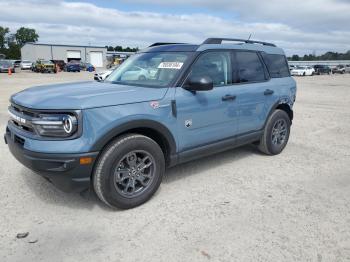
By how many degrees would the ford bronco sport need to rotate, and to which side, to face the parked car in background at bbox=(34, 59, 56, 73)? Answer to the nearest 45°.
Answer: approximately 135° to its right

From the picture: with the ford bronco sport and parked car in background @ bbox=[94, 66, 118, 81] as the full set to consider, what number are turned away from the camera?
0

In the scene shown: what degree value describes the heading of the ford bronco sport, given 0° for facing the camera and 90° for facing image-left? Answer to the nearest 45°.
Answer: approximately 45°

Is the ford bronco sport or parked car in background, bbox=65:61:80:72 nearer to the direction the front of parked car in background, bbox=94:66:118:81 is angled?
the ford bronco sport

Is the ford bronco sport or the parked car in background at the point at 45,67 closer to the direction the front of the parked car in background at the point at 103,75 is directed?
the ford bronco sport

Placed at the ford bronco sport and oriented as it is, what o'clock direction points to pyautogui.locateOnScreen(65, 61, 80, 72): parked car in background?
The parked car in background is roughly at 4 o'clock from the ford bronco sport.

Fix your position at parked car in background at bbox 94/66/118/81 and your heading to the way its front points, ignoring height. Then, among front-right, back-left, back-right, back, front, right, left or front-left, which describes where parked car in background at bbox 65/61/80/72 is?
back-right

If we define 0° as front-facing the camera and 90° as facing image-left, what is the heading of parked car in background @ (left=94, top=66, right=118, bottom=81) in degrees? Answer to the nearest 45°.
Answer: approximately 45°
